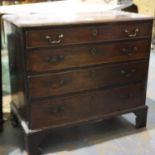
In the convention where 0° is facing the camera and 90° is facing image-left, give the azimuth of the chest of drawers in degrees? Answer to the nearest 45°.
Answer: approximately 315°
